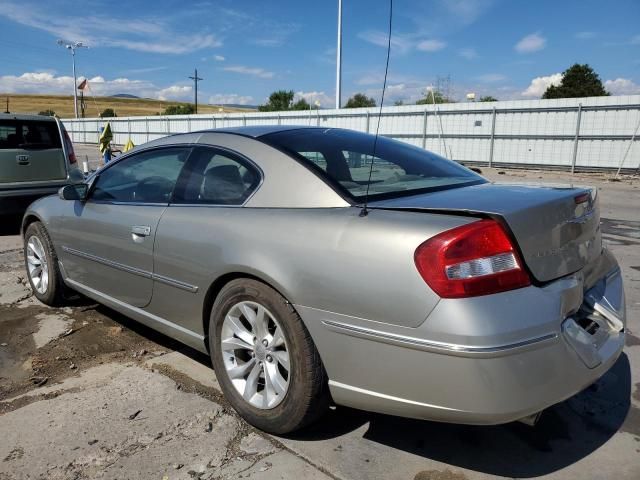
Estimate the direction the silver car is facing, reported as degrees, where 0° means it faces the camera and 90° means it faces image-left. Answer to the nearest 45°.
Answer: approximately 135°

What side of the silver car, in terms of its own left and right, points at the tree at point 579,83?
right

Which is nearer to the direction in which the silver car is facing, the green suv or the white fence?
the green suv

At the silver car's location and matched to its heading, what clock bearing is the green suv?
The green suv is roughly at 12 o'clock from the silver car.

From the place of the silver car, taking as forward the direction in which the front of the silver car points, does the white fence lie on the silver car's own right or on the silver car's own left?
on the silver car's own right

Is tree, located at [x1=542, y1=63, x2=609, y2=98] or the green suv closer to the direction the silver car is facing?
the green suv

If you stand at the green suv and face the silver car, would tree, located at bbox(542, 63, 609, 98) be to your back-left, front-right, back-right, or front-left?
back-left
